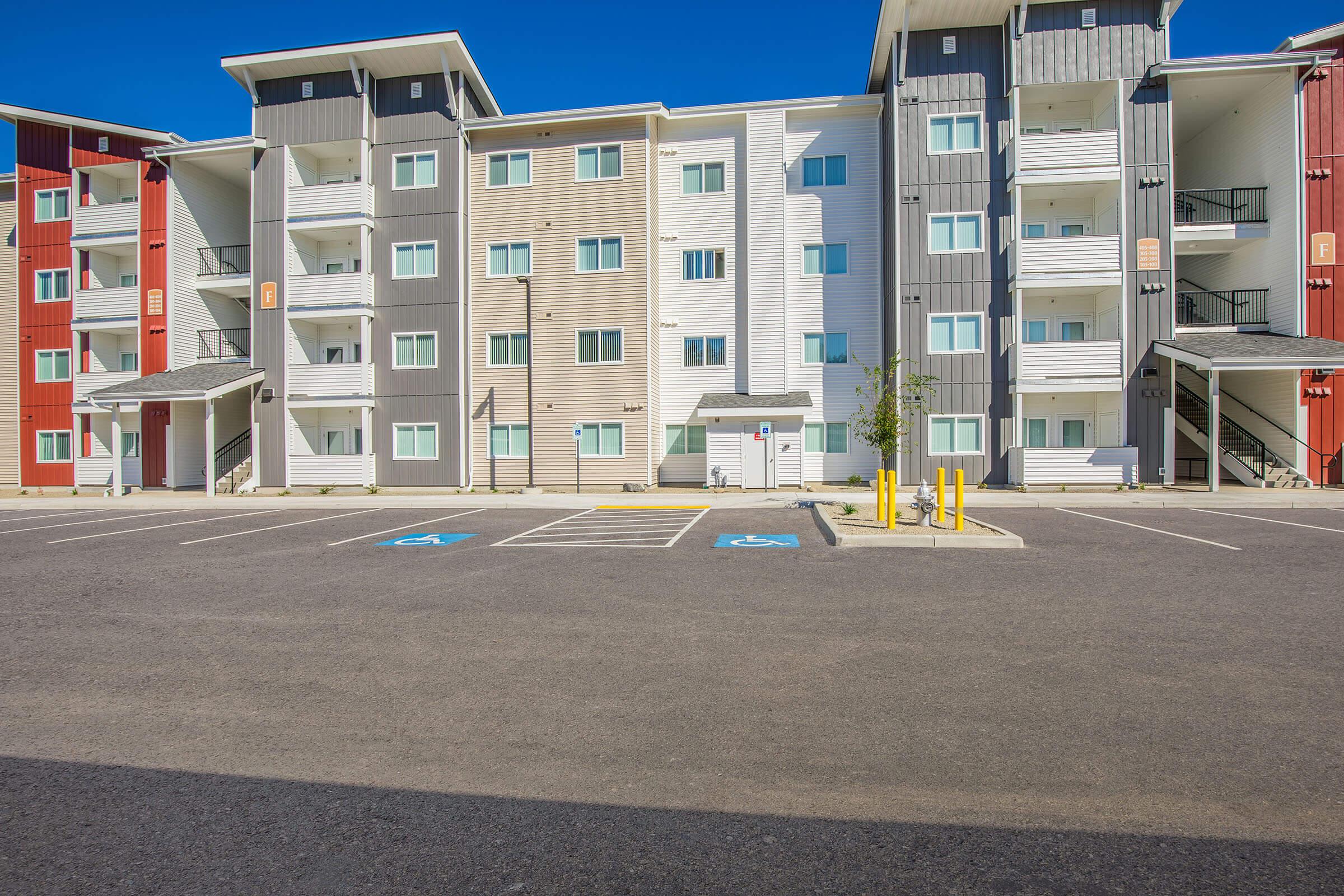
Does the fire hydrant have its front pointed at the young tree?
no

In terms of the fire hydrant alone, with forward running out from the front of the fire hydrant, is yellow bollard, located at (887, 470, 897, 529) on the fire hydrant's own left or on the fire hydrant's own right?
on the fire hydrant's own right

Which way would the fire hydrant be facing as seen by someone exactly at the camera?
facing the viewer

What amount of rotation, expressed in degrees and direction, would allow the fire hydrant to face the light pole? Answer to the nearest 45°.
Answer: approximately 135° to its right
